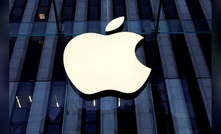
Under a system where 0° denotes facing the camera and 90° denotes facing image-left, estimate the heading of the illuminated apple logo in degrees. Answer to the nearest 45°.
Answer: approximately 0°
